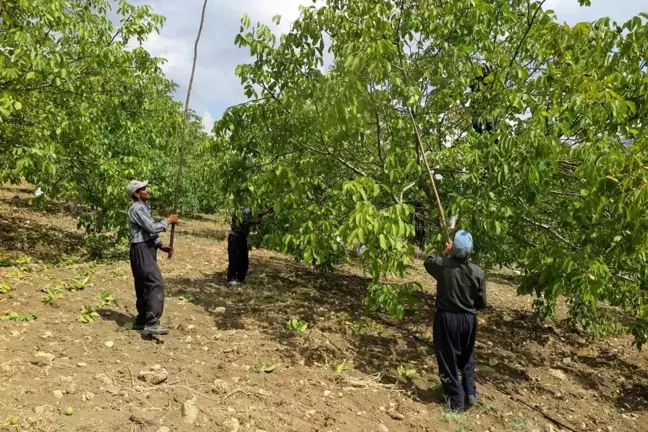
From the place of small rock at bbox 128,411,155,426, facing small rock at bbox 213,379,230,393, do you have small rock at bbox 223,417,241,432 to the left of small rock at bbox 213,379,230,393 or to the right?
right

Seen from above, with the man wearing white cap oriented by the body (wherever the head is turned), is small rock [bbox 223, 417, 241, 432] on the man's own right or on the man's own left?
on the man's own right

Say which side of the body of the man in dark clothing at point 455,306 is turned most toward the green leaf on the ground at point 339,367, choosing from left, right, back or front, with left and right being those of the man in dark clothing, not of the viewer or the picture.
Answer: left

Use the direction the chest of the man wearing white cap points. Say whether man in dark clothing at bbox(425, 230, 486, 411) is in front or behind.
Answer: in front

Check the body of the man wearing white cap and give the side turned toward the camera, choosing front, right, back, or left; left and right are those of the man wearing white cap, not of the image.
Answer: right

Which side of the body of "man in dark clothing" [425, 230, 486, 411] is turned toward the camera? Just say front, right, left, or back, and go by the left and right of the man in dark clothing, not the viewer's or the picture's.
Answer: back

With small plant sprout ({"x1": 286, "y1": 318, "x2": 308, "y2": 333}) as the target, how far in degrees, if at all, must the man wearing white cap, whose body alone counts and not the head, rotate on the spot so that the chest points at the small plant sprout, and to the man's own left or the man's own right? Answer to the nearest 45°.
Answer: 0° — they already face it

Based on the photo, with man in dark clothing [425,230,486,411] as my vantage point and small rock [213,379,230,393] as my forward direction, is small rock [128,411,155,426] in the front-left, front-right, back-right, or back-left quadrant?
front-left

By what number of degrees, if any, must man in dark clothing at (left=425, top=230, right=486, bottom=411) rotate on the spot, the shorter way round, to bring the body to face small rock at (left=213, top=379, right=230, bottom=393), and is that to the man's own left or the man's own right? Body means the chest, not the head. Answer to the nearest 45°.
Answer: approximately 90° to the man's own left

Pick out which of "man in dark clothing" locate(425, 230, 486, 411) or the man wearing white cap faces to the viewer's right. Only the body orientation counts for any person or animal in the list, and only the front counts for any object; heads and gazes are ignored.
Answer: the man wearing white cap

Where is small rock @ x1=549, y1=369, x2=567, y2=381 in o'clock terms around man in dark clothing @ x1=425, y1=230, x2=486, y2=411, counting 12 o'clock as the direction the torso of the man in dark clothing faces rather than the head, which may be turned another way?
The small rock is roughly at 1 o'clock from the man in dark clothing.

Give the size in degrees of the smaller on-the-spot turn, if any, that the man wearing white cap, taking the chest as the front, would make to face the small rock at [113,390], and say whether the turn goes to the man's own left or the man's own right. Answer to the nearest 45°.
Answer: approximately 90° to the man's own right

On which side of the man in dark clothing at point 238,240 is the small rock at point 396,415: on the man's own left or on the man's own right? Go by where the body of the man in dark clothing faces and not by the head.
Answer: on the man's own right

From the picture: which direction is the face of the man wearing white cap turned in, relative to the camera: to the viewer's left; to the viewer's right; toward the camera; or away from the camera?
to the viewer's right

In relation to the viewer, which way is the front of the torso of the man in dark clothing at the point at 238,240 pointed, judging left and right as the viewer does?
facing to the right of the viewer

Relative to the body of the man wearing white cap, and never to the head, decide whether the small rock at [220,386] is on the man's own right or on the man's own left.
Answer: on the man's own right

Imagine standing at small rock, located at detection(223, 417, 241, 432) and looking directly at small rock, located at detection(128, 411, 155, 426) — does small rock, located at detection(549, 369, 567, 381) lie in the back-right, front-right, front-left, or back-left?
back-right

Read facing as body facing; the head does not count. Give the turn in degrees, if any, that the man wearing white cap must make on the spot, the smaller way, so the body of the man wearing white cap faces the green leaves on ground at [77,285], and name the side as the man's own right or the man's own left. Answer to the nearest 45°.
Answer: approximately 135° to the man's own left
